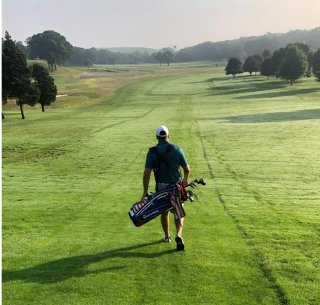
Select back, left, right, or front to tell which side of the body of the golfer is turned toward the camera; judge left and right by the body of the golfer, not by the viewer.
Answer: back
